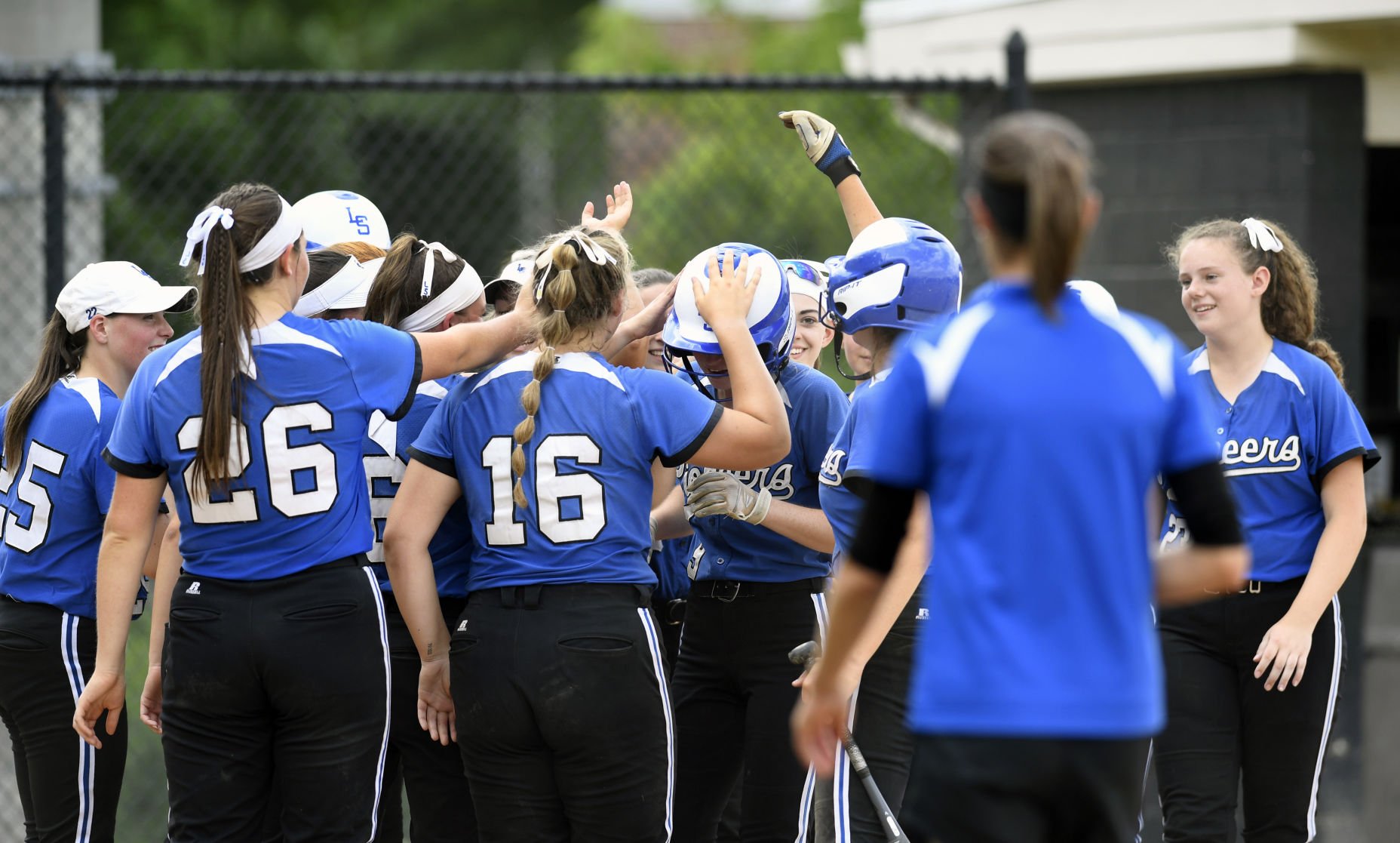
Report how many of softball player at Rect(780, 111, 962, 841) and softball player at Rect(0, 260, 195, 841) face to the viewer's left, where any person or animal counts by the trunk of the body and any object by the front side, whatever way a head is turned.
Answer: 1

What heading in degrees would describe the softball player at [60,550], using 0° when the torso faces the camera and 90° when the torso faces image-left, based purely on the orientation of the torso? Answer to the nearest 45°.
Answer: approximately 225°

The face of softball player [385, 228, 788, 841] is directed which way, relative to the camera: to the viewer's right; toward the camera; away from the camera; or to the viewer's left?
away from the camera

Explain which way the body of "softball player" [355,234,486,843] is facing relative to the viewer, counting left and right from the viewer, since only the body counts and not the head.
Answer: facing away from the viewer and to the right of the viewer

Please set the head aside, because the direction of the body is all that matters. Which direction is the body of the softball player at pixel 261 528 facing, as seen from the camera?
away from the camera

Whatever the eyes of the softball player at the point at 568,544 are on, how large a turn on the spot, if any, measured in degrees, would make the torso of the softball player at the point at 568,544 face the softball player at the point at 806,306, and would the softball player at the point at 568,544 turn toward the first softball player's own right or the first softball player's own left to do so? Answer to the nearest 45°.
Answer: approximately 45° to the first softball player's own right

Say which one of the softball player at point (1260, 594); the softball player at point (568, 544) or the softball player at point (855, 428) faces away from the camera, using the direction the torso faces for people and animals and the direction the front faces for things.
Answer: the softball player at point (568, 544)

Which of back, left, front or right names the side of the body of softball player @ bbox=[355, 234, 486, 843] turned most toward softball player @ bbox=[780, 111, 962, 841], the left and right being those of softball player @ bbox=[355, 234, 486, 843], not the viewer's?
right

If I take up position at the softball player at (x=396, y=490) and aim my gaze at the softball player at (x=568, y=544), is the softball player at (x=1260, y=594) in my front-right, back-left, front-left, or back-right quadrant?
front-left

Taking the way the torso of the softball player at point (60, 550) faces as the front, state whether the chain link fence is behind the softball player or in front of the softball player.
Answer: in front

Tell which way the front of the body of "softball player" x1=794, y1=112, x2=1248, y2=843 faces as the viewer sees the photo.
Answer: away from the camera

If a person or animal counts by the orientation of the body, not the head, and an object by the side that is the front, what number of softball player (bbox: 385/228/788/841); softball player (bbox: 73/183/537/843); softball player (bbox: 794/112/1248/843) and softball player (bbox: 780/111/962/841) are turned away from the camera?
3

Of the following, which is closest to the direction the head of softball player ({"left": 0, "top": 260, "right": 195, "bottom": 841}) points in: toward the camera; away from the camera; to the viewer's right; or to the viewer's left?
to the viewer's right

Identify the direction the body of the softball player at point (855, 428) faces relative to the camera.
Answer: to the viewer's left

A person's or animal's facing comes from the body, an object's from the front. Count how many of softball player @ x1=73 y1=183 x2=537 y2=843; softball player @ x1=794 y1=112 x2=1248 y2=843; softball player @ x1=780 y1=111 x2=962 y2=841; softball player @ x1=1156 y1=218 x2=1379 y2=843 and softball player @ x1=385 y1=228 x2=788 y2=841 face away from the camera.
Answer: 3

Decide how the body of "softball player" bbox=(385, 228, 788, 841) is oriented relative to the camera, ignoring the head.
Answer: away from the camera

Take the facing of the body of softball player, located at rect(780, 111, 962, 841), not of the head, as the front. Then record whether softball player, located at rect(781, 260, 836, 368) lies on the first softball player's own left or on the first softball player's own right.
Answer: on the first softball player's own right

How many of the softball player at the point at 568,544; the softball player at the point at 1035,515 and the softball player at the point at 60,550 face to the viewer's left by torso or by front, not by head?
0

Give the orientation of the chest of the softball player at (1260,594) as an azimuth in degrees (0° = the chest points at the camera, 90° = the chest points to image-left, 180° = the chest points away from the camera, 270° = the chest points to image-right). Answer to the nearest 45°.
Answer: approximately 45°
